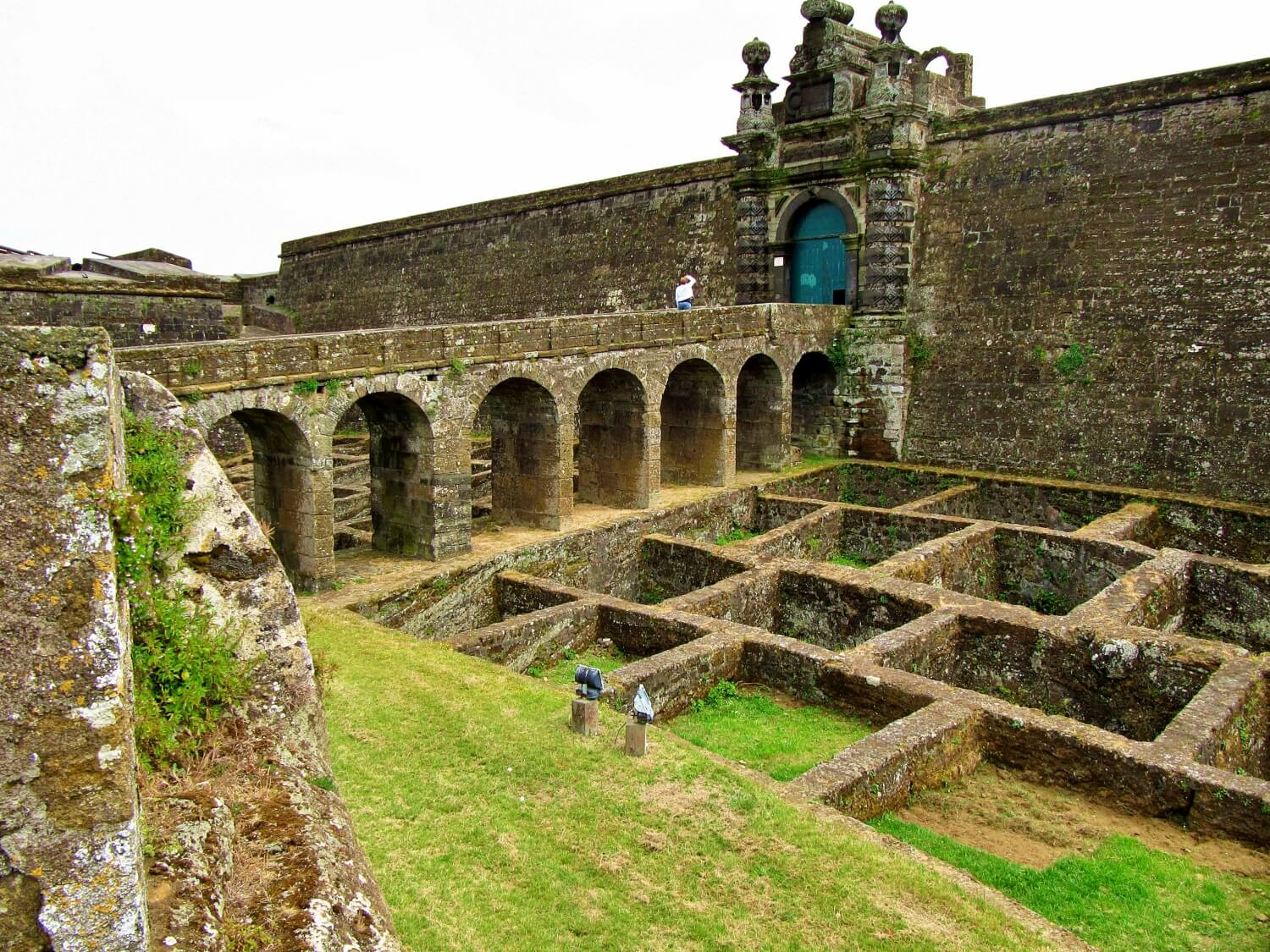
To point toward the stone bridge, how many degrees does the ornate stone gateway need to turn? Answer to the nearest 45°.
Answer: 0° — it already faces it

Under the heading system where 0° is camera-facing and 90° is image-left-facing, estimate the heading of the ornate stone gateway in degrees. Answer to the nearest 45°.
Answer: approximately 45°

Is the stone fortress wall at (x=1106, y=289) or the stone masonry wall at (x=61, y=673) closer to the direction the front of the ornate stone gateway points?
the stone masonry wall

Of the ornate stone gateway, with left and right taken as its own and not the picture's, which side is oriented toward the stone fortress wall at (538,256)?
right

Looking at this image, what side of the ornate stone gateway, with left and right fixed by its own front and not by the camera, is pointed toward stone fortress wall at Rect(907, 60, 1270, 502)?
left

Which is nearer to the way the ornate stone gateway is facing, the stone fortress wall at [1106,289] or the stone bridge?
the stone bridge

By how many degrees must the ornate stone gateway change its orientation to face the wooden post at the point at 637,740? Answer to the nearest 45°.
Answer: approximately 45° to its left

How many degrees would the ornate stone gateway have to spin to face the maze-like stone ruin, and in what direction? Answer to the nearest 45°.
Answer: approximately 45° to its left

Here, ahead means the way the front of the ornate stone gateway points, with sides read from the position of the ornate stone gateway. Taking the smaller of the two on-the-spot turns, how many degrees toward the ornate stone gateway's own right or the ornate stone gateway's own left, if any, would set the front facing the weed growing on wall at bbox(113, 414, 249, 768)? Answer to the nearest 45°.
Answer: approximately 45° to the ornate stone gateway's own left
